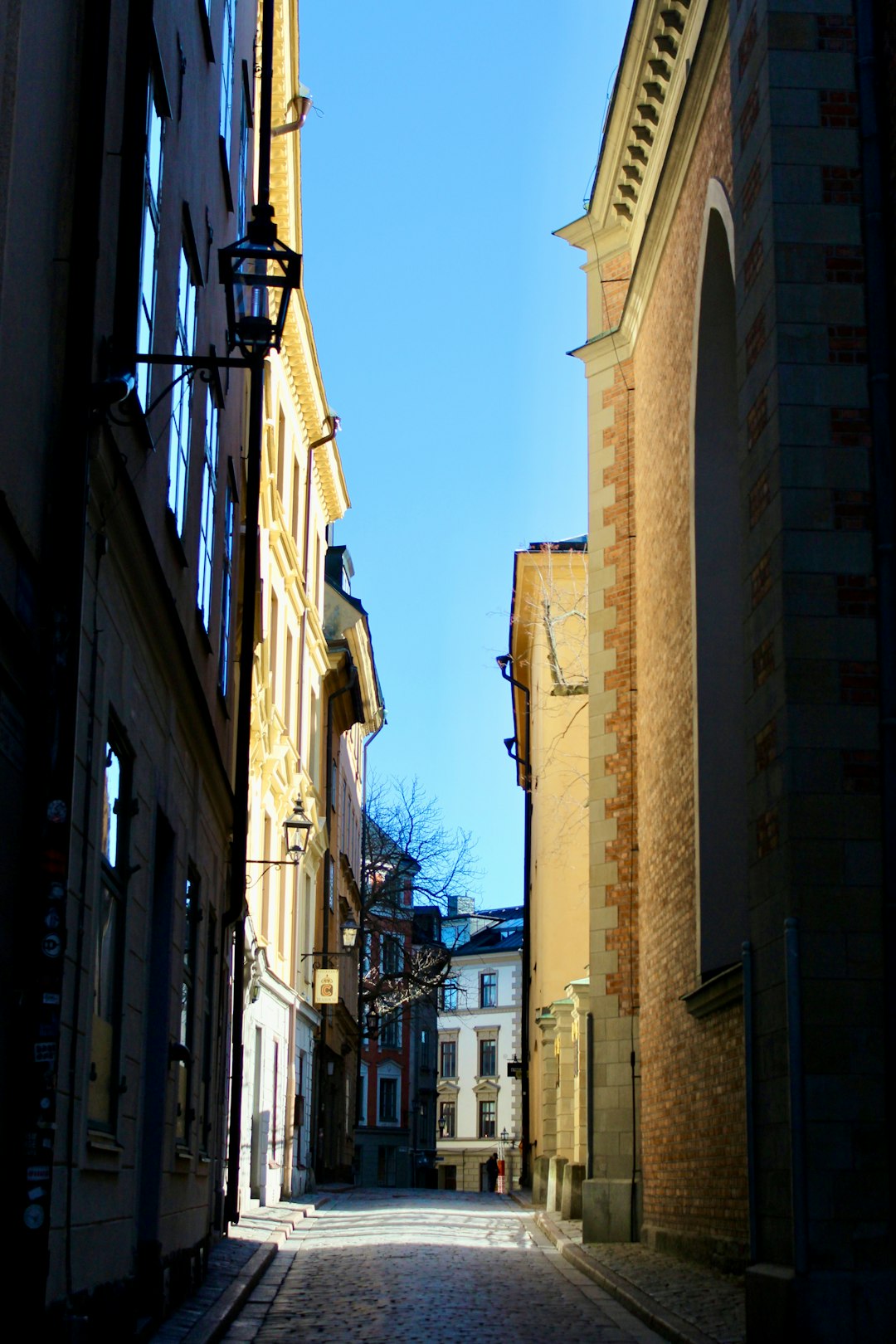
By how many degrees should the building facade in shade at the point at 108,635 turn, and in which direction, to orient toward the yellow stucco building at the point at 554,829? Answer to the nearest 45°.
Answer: approximately 90° to its left

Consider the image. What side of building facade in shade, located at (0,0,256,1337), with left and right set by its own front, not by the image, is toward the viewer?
right

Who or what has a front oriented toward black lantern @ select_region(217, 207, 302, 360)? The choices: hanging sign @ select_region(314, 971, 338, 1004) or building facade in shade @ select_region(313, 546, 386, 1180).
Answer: the hanging sign

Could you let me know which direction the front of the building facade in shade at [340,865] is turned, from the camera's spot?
facing to the right of the viewer

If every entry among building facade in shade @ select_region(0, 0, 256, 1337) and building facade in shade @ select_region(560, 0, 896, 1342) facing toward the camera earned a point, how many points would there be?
0

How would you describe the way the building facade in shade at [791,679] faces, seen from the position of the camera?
facing to the left of the viewer

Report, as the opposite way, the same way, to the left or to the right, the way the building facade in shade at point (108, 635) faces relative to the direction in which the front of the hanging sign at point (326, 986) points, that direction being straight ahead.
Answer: to the left

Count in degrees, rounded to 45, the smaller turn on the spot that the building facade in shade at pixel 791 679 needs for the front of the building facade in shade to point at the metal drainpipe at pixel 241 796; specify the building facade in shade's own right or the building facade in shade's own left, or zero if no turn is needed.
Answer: approximately 45° to the building facade in shade's own right

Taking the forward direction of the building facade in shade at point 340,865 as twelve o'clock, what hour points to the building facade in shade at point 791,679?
the building facade in shade at point 791,679 is roughly at 3 o'clock from the building facade in shade at point 340,865.

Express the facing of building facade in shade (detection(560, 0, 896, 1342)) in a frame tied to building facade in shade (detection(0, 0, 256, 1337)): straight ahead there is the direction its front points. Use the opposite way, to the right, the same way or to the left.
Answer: the opposite way

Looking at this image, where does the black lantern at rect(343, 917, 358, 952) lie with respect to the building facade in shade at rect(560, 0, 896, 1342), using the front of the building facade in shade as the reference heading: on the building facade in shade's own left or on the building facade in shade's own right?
on the building facade in shade's own right

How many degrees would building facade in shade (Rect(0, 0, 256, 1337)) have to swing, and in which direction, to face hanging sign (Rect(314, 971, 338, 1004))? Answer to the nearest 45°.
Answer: approximately 90° to its left

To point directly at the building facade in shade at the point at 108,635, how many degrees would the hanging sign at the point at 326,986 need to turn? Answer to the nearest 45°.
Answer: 0° — it already faces it

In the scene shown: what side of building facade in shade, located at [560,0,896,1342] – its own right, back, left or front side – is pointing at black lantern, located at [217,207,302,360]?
front
